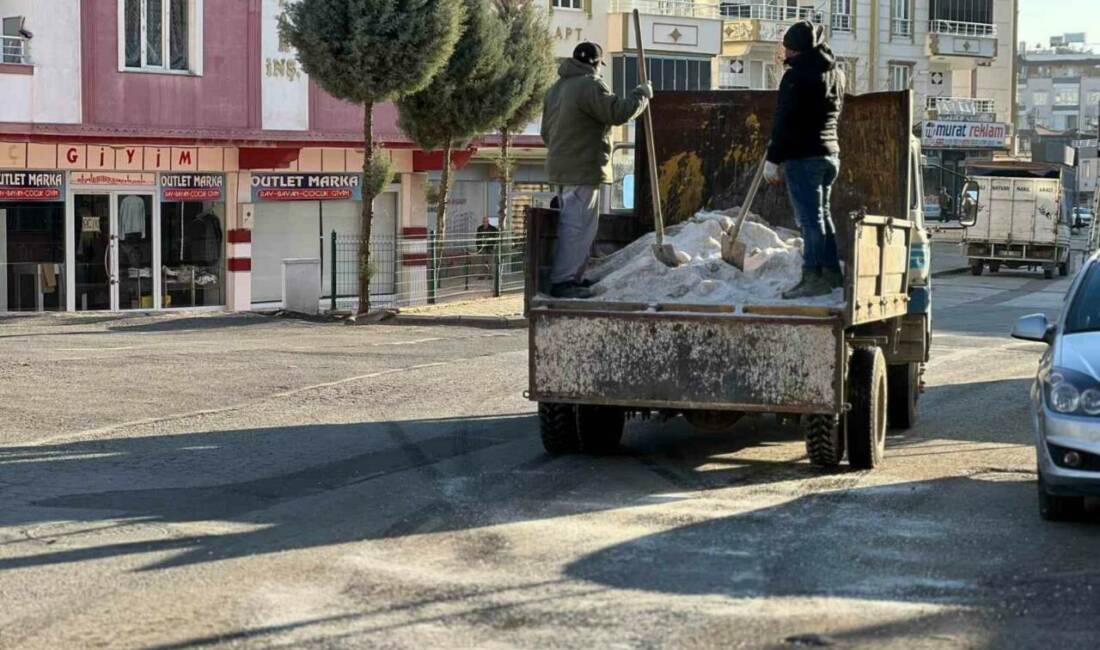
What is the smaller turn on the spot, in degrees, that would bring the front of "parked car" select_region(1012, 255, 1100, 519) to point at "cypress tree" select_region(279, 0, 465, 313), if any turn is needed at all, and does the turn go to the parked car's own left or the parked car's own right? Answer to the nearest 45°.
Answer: approximately 135° to the parked car's own right

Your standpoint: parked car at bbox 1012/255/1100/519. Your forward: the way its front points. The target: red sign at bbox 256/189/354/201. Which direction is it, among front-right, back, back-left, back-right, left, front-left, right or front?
back-right

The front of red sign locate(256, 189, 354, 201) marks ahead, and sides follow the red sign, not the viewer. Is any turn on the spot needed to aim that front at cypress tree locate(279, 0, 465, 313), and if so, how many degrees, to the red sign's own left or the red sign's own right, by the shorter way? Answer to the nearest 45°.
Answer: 0° — it already faces it

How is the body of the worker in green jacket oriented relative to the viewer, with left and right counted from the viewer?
facing away from the viewer and to the right of the viewer

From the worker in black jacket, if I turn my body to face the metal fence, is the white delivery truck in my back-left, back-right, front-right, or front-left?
front-right

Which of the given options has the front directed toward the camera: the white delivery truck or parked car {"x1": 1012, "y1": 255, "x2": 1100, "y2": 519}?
the parked car

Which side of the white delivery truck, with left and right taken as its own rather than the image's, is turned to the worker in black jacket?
back

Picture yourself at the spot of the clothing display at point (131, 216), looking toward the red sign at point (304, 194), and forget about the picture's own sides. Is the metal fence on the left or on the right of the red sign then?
right

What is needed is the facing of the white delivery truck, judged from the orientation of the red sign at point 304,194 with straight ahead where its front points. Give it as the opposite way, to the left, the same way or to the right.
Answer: the opposite way

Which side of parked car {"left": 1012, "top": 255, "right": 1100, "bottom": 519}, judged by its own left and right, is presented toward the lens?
front

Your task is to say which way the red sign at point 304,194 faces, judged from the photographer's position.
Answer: facing the viewer

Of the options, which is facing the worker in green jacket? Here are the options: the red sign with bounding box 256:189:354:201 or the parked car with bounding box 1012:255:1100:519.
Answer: the red sign

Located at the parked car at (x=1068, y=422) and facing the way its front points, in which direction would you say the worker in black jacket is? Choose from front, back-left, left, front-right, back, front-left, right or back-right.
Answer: back-right

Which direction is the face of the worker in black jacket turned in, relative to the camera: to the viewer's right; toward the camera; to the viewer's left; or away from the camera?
to the viewer's left

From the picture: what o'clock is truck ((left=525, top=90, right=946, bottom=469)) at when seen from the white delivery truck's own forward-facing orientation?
The truck is roughly at 6 o'clock from the white delivery truck.

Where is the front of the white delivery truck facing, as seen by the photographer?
facing away from the viewer
